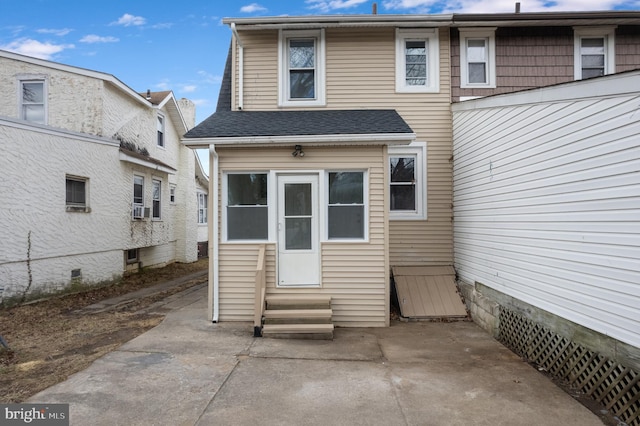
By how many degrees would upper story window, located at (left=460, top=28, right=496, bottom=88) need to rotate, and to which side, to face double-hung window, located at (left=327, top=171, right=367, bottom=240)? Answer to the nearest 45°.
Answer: approximately 45° to its right

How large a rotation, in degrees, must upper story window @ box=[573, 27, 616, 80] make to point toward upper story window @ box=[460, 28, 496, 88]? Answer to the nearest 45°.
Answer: approximately 45° to its right

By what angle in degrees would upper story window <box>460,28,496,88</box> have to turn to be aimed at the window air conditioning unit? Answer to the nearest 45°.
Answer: approximately 90° to its right

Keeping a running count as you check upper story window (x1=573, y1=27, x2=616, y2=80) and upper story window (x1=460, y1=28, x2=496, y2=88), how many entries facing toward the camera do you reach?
2

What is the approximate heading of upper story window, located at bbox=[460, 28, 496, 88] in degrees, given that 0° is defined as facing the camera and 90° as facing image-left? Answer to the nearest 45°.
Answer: approximately 0°
